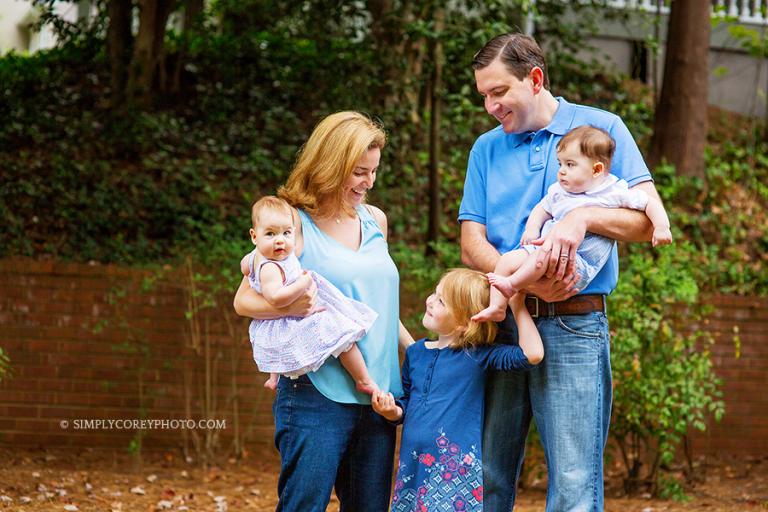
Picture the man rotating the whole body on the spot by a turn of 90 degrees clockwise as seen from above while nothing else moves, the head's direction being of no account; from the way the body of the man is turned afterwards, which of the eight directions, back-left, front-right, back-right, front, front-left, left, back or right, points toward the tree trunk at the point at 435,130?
front-right

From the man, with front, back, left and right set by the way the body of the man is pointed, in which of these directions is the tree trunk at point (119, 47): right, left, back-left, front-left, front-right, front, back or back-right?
right

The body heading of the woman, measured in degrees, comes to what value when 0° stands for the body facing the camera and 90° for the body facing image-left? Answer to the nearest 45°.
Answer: approximately 315°

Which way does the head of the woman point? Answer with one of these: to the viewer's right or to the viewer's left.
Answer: to the viewer's right
